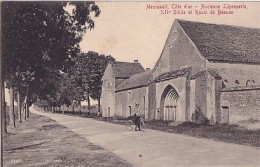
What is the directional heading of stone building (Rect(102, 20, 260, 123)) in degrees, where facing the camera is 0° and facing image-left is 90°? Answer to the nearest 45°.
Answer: approximately 45°

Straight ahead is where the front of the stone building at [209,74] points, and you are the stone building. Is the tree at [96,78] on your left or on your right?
on your right

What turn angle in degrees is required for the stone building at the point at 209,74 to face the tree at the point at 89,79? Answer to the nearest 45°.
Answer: approximately 90° to its right
